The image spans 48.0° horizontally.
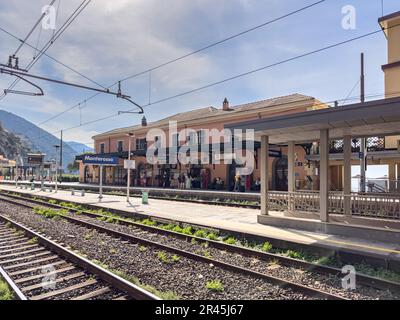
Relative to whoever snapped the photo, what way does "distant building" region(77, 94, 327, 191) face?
facing the viewer and to the left of the viewer

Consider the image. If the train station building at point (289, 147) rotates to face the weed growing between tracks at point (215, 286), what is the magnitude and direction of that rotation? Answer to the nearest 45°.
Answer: approximately 45° to its left

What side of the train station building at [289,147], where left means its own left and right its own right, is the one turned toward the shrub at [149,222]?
front

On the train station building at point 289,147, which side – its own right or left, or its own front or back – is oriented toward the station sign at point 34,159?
right

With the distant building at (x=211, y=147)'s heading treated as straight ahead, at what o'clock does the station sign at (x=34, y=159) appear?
The station sign is roughly at 2 o'clock from the distant building.

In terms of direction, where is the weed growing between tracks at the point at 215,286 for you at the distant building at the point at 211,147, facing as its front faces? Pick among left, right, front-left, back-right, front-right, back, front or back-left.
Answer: front-left

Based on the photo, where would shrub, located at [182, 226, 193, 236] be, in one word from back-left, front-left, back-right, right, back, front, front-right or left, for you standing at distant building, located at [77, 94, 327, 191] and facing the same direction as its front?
front-left

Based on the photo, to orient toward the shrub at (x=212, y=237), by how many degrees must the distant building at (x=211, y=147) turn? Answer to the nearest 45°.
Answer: approximately 45° to its left
